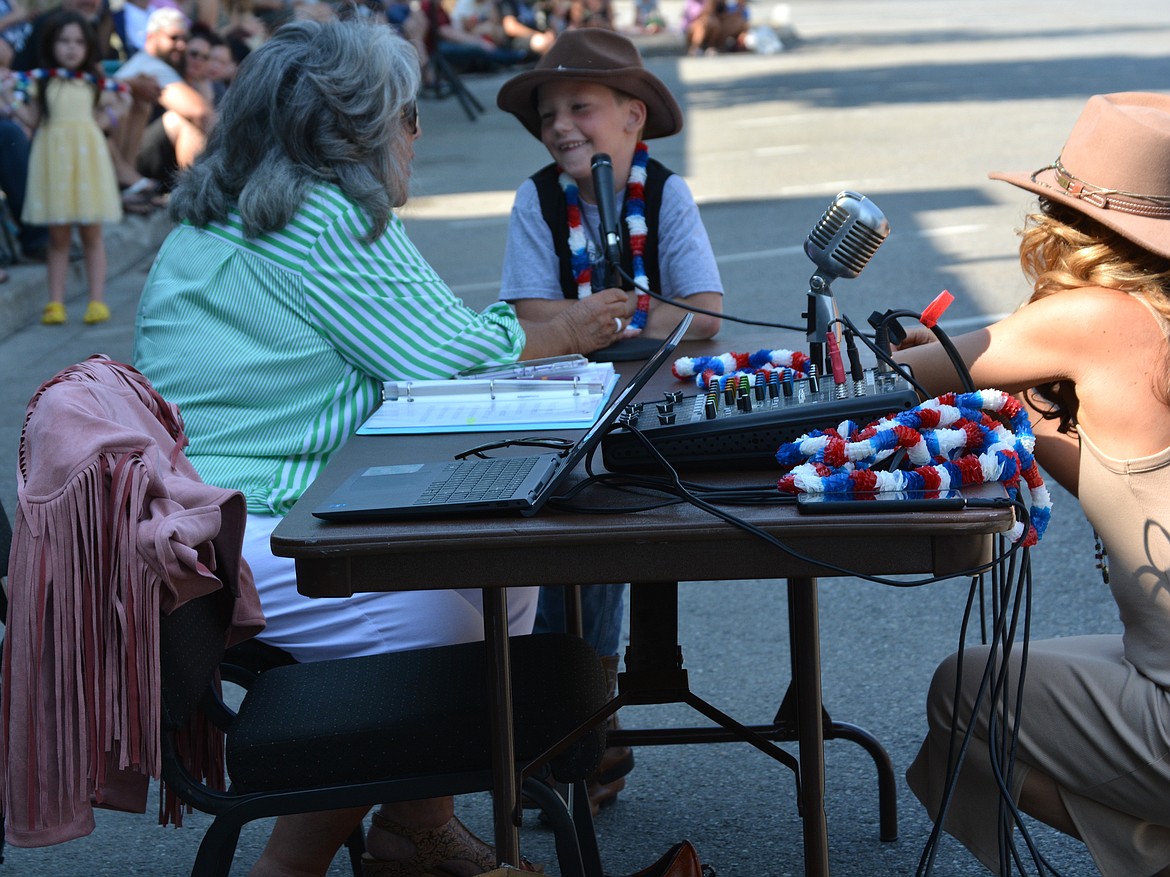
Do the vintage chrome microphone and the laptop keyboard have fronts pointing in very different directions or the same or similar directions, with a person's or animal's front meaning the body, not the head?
same or similar directions

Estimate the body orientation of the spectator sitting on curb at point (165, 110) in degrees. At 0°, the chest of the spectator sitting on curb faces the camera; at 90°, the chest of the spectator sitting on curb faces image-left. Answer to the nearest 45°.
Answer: approximately 315°

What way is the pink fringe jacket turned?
to the viewer's right

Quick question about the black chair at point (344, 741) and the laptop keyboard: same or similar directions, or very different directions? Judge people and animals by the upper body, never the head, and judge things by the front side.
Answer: very different directions

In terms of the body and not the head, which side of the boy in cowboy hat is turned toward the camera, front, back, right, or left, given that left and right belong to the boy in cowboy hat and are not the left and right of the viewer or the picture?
front

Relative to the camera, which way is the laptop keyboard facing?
to the viewer's left

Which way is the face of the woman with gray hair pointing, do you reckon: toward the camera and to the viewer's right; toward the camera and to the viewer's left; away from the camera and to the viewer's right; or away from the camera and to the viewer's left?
away from the camera and to the viewer's right

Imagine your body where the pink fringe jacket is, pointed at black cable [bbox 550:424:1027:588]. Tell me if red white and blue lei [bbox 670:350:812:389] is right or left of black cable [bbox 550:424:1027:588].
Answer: left

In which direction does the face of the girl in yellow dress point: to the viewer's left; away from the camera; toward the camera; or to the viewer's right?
toward the camera

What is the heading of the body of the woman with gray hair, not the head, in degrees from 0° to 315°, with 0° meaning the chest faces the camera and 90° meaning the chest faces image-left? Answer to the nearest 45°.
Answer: approximately 225°

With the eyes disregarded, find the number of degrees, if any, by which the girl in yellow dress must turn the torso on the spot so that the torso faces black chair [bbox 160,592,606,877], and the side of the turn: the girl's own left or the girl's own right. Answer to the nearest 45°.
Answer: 0° — they already face it

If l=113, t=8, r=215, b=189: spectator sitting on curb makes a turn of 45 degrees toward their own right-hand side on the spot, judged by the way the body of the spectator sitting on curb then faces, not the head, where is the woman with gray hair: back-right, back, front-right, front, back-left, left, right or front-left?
front

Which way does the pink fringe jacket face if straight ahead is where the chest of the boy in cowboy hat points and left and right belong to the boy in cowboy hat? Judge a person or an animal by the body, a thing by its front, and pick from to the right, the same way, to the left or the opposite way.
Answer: to the left

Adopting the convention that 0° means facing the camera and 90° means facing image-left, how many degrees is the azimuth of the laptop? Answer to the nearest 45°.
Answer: approximately 90°
